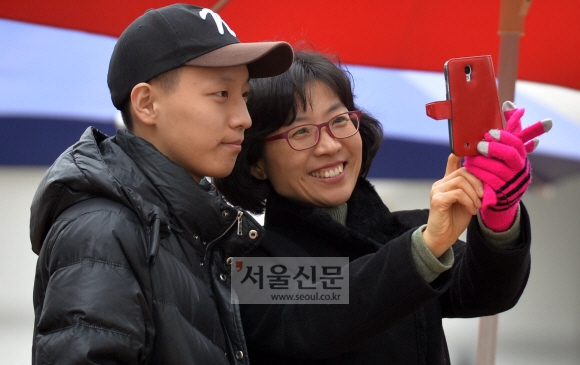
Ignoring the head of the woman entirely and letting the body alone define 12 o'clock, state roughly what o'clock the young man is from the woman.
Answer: The young man is roughly at 3 o'clock from the woman.

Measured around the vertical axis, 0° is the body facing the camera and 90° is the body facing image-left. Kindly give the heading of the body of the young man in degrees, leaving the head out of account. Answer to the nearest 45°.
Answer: approximately 270°

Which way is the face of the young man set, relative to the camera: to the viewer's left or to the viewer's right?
to the viewer's right

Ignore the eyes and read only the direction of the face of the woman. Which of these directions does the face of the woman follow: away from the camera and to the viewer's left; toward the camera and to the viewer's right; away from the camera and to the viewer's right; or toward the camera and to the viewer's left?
toward the camera and to the viewer's right

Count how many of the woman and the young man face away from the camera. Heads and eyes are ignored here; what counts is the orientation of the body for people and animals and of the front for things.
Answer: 0

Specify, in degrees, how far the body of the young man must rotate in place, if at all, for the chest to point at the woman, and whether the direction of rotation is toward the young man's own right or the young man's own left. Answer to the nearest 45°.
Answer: approximately 45° to the young man's own left

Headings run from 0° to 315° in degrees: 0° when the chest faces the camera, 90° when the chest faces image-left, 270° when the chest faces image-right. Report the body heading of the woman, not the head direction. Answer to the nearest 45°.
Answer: approximately 315°
